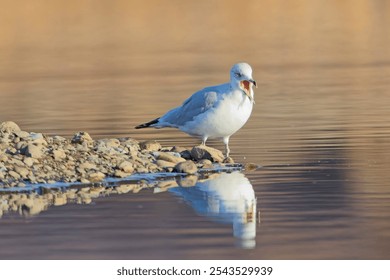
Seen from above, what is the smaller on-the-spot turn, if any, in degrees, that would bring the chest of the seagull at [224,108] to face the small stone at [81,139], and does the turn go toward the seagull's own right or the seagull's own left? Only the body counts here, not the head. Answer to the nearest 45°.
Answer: approximately 135° to the seagull's own right

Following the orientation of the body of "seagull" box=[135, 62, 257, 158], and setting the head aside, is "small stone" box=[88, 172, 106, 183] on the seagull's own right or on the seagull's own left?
on the seagull's own right

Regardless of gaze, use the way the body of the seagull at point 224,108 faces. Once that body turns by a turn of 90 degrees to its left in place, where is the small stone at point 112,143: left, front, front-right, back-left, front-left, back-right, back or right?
back-left

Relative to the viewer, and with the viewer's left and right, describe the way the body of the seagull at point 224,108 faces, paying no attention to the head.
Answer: facing the viewer and to the right of the viewer
